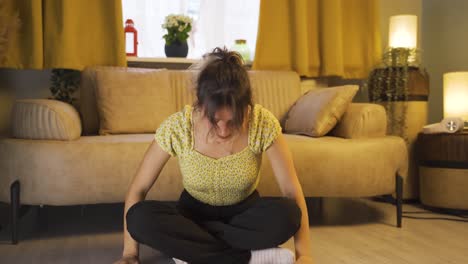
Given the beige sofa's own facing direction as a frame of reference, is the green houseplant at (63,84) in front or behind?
behind

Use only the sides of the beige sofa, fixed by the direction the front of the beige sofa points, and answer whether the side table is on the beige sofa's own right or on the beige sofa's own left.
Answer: on the beige sofa's own left

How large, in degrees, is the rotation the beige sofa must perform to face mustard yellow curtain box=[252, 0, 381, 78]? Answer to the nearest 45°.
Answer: approximately 135° to its left

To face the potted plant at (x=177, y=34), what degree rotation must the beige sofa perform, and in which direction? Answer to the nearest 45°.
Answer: approximately 180°

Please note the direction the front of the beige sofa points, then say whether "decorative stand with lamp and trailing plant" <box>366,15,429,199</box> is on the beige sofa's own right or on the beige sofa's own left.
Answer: on the beige sofa's own left

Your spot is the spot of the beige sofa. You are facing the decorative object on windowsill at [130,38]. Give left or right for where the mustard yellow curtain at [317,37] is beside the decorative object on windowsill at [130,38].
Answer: right

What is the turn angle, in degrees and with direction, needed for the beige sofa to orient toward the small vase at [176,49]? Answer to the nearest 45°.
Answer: approximately 180°

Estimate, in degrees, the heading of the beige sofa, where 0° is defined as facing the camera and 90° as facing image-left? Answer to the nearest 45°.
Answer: approximately 0°

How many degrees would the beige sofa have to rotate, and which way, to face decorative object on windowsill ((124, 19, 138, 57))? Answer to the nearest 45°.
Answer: approximately 180°
